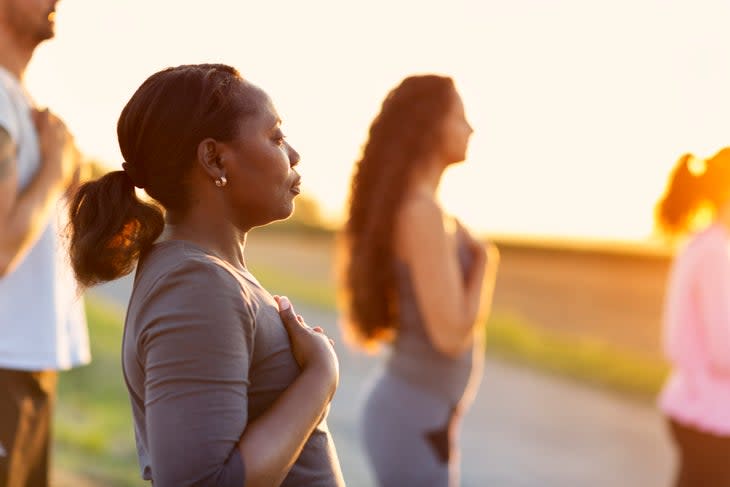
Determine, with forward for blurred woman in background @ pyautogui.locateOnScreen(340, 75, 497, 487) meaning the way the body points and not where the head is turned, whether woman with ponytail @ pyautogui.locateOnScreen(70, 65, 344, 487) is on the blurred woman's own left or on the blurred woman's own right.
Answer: on the blurred woman's own right

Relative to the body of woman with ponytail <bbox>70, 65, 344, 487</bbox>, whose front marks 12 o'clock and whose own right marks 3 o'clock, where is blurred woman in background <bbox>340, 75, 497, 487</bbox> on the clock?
The blurred woman in background is roughly at 10 o'clock from the woman with ponytail.

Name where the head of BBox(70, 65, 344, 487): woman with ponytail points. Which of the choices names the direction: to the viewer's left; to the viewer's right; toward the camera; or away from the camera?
to the viewer's right

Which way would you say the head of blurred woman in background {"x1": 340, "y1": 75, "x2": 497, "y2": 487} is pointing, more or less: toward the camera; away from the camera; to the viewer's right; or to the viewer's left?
to the viewer's right

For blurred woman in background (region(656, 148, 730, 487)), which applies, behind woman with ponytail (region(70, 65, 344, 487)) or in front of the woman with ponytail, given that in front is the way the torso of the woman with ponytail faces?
in front

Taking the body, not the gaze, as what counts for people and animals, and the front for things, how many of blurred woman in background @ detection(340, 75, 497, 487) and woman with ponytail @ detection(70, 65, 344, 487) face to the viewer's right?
2

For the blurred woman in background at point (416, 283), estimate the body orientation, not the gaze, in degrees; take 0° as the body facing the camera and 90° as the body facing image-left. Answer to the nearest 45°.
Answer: approximately 270°

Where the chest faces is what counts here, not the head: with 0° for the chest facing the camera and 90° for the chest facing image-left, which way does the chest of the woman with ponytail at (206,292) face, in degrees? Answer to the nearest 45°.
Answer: approximately 270°
